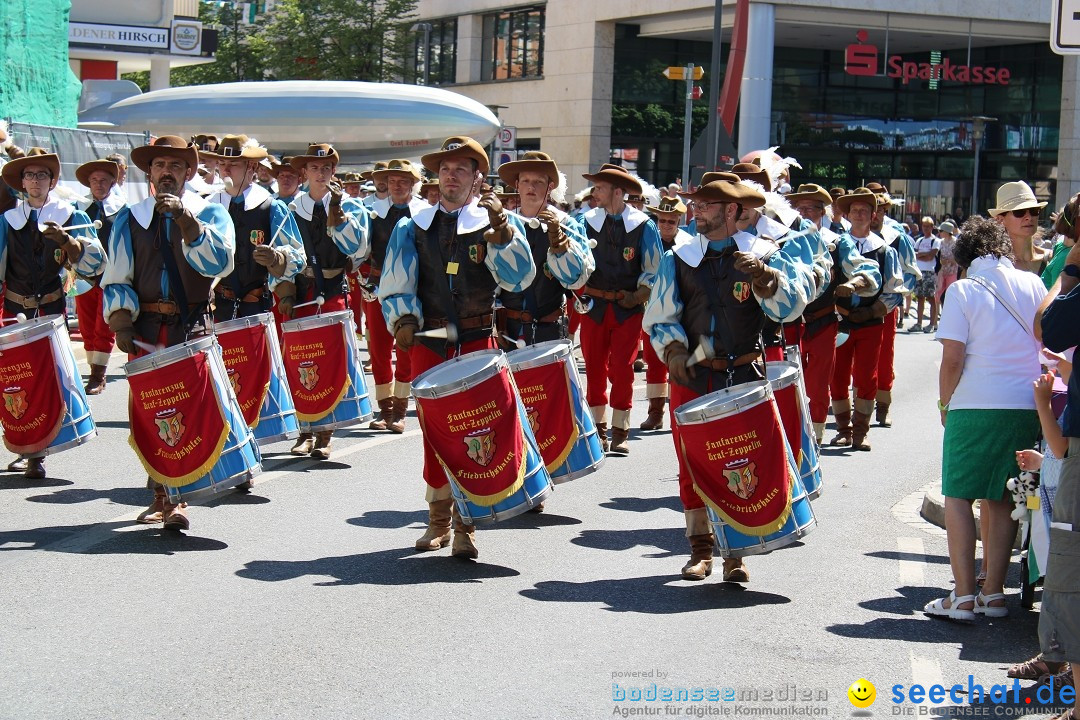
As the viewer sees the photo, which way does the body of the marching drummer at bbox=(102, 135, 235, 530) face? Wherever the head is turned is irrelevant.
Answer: toward the camera

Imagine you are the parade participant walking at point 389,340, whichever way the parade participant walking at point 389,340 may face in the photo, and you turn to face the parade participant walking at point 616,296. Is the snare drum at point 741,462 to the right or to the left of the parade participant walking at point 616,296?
right

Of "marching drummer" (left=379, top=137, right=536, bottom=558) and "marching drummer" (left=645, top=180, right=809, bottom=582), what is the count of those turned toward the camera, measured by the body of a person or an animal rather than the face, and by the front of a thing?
2

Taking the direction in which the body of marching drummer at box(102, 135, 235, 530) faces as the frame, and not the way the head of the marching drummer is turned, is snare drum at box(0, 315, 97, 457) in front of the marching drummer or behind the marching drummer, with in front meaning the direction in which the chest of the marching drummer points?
behind

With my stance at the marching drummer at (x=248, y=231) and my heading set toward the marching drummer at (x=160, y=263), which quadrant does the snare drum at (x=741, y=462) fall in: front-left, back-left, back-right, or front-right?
front-left

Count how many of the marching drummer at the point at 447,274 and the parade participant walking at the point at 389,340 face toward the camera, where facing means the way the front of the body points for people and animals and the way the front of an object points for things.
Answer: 2

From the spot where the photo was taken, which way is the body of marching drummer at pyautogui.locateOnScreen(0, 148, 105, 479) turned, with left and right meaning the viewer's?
facing the viewer

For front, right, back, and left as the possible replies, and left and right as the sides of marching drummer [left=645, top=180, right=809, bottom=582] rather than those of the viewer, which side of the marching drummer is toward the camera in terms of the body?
front

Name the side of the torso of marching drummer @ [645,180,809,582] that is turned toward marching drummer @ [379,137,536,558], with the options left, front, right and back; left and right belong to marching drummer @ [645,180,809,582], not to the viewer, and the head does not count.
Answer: right

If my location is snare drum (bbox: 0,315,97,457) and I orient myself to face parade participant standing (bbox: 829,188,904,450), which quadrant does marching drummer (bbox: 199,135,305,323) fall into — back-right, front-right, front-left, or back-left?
front-left

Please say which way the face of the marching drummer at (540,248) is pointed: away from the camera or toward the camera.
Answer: toward the camera

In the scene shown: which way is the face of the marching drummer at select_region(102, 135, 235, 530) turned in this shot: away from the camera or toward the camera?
toward the camera
